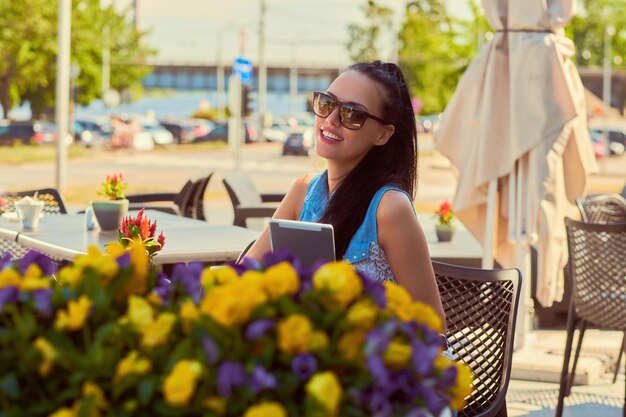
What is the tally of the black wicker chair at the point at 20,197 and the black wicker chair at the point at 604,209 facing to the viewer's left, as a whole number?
0

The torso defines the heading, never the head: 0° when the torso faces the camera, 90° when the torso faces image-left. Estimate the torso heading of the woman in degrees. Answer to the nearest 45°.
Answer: approximately 45°

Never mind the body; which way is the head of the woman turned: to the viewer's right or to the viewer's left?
to the viewer's left

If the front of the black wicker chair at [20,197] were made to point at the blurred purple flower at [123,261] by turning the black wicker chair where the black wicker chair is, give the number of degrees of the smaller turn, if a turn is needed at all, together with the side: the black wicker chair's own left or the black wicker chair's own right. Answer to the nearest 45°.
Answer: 0° — it already faces it

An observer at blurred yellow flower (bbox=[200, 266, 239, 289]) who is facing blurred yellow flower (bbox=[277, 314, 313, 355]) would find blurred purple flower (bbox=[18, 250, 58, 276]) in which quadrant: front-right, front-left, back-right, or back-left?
back-right

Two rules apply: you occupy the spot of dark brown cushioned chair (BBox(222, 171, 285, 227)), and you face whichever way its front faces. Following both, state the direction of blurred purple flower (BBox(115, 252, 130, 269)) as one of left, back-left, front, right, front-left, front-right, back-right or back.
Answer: front-right

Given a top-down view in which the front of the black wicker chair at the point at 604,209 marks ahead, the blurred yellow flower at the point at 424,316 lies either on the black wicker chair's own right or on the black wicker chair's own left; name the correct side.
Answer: on the black wicker chair's own right

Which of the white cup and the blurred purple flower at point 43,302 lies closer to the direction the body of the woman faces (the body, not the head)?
the blurred purple flower

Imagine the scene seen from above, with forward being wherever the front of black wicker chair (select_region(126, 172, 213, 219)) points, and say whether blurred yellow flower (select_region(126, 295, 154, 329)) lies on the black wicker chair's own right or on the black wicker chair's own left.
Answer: on the black wicker chair's own left
